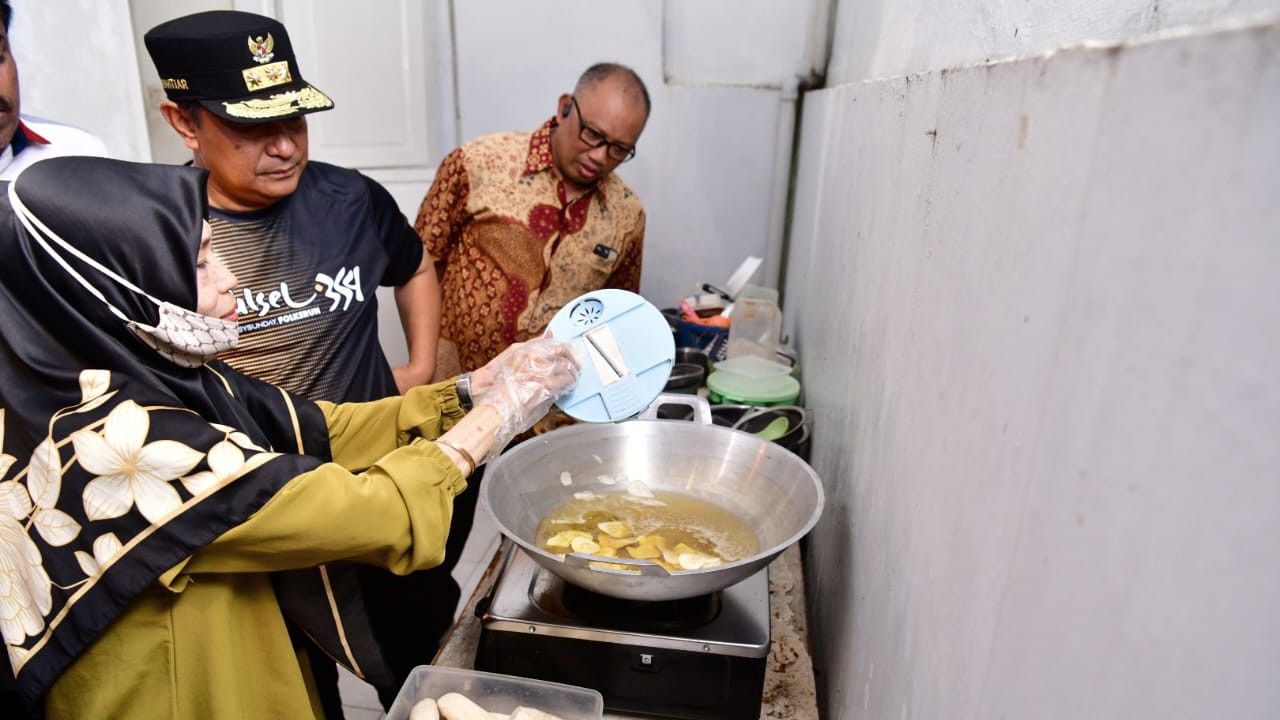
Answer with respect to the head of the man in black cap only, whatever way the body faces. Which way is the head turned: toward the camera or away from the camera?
toward the camera

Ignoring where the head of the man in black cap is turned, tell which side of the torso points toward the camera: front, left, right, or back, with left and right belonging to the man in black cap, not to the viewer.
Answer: front

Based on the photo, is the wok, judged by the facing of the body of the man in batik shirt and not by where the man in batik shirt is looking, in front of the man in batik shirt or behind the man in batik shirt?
in front

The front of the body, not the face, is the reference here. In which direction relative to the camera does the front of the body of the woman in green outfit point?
to the viewer's right

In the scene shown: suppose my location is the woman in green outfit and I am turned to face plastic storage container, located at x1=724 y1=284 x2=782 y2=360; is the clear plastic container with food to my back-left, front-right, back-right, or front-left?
front-right

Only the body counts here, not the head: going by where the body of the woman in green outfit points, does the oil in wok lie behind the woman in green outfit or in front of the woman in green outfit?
in front

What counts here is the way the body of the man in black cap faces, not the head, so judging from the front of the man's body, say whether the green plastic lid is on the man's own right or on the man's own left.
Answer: on the man's own left

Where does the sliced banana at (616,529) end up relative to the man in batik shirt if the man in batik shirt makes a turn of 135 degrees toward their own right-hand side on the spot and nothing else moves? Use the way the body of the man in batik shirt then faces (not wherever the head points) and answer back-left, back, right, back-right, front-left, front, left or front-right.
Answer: left

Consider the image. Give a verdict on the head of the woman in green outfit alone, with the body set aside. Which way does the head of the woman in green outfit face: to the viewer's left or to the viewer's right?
to the viewer's right

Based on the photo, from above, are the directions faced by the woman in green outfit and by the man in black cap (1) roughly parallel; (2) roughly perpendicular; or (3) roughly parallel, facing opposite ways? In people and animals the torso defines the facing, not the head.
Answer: roughly perpendicular

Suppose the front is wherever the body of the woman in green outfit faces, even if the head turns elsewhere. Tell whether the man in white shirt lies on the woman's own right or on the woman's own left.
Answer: on the woman's own left
